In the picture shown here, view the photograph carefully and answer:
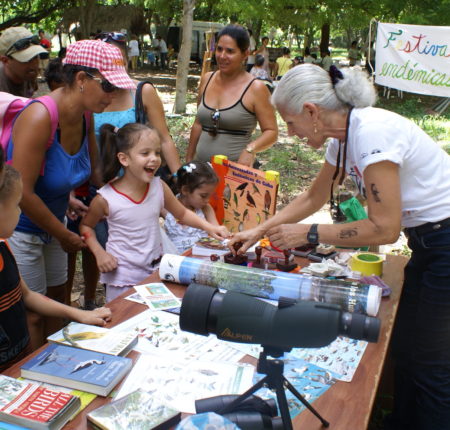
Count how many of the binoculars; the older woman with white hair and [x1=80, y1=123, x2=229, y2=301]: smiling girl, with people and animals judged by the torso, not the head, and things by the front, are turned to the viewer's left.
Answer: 2

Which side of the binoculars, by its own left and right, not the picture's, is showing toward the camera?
left

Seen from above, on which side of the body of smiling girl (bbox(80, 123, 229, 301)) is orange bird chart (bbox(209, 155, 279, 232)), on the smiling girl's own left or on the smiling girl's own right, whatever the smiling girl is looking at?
on the smiling girl's own left

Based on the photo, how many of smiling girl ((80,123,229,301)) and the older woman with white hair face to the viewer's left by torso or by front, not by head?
1

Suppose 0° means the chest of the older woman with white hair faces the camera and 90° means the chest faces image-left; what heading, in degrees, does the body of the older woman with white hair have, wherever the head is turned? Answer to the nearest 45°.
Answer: approximately 90°

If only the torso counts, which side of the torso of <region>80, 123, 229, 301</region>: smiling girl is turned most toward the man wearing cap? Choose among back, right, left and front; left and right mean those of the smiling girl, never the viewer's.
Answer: back

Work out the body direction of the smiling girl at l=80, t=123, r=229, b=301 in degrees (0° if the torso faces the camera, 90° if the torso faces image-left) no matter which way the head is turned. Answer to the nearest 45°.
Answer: approximately 315°

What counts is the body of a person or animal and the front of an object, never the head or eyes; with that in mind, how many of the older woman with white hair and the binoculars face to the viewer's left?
2
